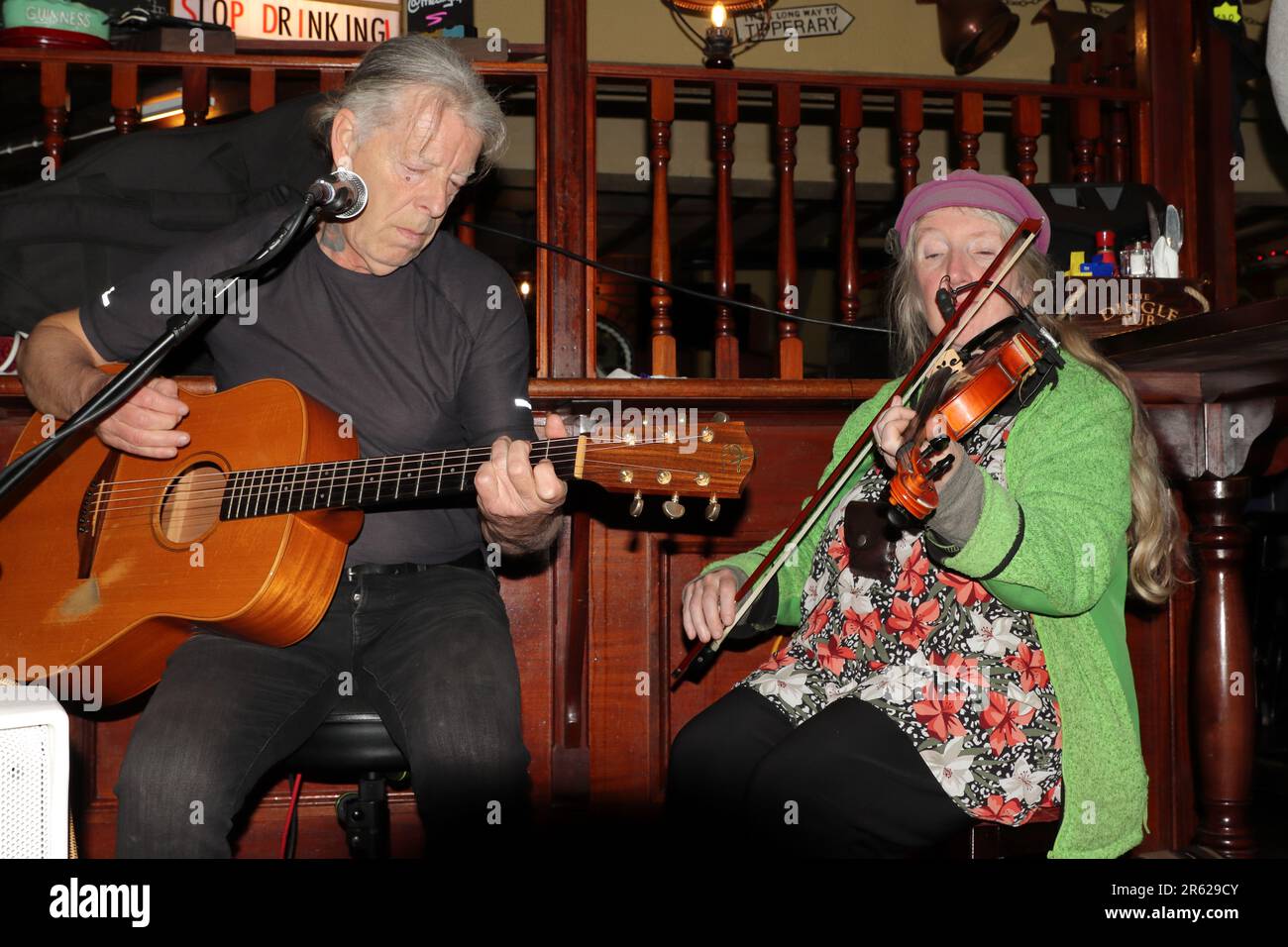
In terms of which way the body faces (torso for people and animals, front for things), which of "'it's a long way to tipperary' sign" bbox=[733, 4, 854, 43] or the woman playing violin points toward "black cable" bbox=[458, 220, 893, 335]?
the 'it's a long way to tipperary' sign

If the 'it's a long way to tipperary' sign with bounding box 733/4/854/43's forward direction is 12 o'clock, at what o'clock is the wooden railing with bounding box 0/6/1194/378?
The wooden railing is roughly at 12 o'clock from the 'it's a long way to tipperary' sign.

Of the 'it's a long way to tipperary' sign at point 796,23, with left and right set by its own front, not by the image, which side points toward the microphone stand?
front

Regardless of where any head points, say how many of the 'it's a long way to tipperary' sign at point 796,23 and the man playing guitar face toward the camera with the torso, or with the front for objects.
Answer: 2

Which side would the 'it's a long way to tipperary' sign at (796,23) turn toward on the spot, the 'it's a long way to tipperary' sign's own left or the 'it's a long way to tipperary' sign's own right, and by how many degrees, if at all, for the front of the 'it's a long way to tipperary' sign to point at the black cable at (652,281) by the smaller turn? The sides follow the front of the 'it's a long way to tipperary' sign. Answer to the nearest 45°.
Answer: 0° — it already faces it

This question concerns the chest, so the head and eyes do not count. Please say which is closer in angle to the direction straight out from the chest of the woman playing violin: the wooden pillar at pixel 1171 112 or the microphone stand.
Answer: the microphone stand

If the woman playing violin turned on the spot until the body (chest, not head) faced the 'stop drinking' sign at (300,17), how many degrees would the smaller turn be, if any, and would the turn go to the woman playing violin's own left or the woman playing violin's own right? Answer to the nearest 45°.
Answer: approximately 90° to the woman playing violin's own right
